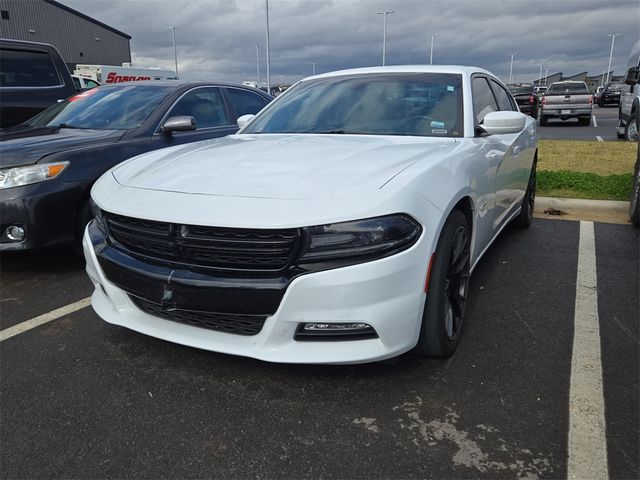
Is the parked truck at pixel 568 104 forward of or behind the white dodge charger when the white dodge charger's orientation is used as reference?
behind

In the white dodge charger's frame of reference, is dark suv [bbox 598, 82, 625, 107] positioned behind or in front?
behind

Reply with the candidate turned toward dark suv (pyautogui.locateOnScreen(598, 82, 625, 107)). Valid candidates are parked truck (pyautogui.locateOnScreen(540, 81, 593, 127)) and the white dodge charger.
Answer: the parked truck

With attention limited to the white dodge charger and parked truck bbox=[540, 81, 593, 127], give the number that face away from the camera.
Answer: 1

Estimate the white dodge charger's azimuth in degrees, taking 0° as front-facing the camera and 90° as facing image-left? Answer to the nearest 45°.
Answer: approximately 45°

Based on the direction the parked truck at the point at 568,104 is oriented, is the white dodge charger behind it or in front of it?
behind

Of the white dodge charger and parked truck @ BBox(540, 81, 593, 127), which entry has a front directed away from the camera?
the parked truck

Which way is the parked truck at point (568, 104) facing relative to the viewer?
away from the camera

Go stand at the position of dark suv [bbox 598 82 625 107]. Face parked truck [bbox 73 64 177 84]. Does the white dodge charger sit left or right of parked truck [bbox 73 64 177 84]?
left

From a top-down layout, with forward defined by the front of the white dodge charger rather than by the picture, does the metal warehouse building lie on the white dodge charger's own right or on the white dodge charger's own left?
on the white dodge charger's own right

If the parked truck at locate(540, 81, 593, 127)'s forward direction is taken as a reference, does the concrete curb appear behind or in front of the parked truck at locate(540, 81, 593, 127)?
behind

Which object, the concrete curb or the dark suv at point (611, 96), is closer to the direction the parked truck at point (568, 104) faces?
the dark suv

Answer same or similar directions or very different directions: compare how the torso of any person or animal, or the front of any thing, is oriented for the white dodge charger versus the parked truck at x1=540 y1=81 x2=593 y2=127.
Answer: very different directions

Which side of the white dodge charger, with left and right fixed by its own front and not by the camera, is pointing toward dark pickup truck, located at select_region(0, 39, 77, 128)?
right
